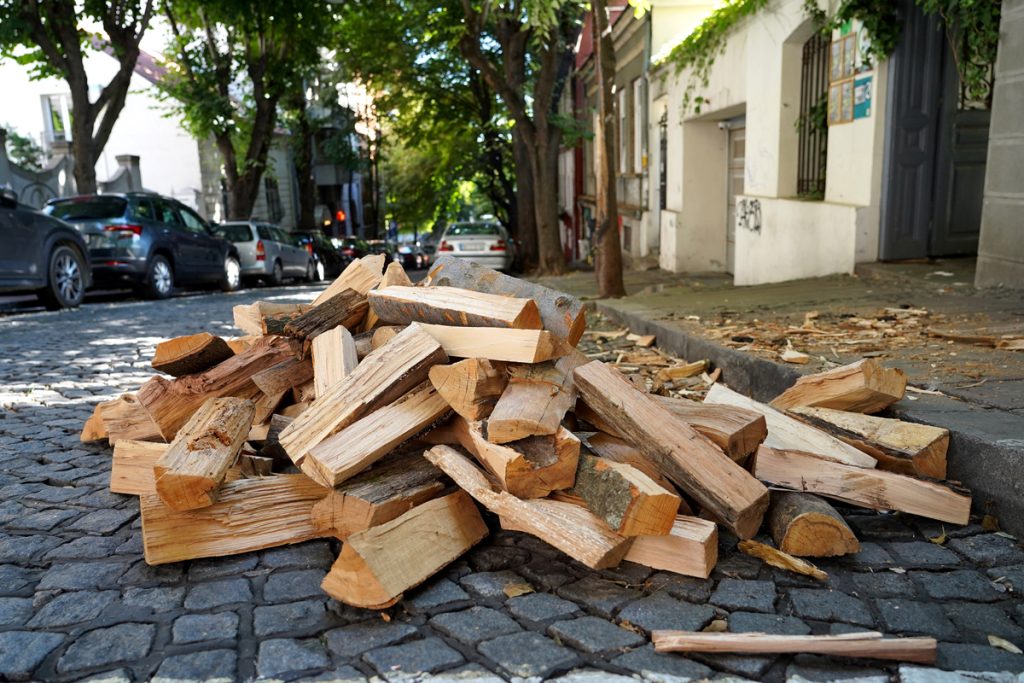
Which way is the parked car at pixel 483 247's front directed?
away from the camera

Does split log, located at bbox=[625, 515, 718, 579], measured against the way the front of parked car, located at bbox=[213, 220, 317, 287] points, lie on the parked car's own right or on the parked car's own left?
on the parked car's own right

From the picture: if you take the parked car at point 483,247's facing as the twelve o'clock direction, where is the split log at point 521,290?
The split log is roughly at 6 o'clock from the parked car.

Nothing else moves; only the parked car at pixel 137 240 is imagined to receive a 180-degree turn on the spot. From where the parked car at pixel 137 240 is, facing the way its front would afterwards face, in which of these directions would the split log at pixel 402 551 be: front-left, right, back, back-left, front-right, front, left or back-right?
front-left

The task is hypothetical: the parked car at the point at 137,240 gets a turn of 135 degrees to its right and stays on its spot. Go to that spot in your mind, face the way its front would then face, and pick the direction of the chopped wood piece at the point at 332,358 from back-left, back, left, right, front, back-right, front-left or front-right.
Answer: front

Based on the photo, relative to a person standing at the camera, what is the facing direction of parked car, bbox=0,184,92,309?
facing away from the viewer and to the right of the viewer

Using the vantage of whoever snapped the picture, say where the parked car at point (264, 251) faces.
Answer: facing away from the viewer and to the right of the viewer

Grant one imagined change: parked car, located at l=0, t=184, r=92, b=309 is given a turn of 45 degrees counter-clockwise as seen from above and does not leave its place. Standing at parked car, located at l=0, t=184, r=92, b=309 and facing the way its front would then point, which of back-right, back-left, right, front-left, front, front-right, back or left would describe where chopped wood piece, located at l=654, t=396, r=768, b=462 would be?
back

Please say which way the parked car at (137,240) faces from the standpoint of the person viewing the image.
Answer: facing away from the viewer and to the right of the viewer
